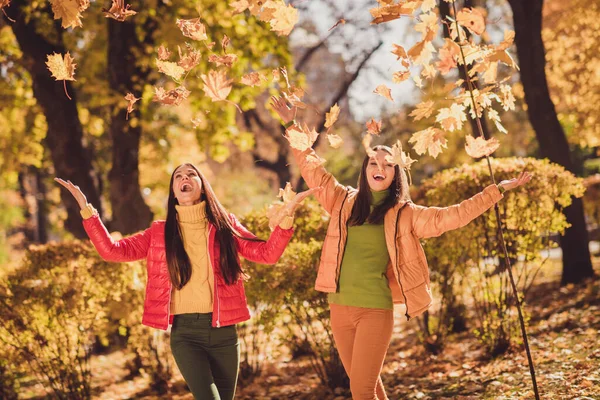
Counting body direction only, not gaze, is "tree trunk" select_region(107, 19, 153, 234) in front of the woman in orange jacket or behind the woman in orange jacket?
behind

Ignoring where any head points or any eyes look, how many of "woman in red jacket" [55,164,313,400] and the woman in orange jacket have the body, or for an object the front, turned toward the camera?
2

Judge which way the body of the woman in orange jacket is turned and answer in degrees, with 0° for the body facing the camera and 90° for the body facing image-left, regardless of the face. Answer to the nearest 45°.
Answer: approximately 0°
